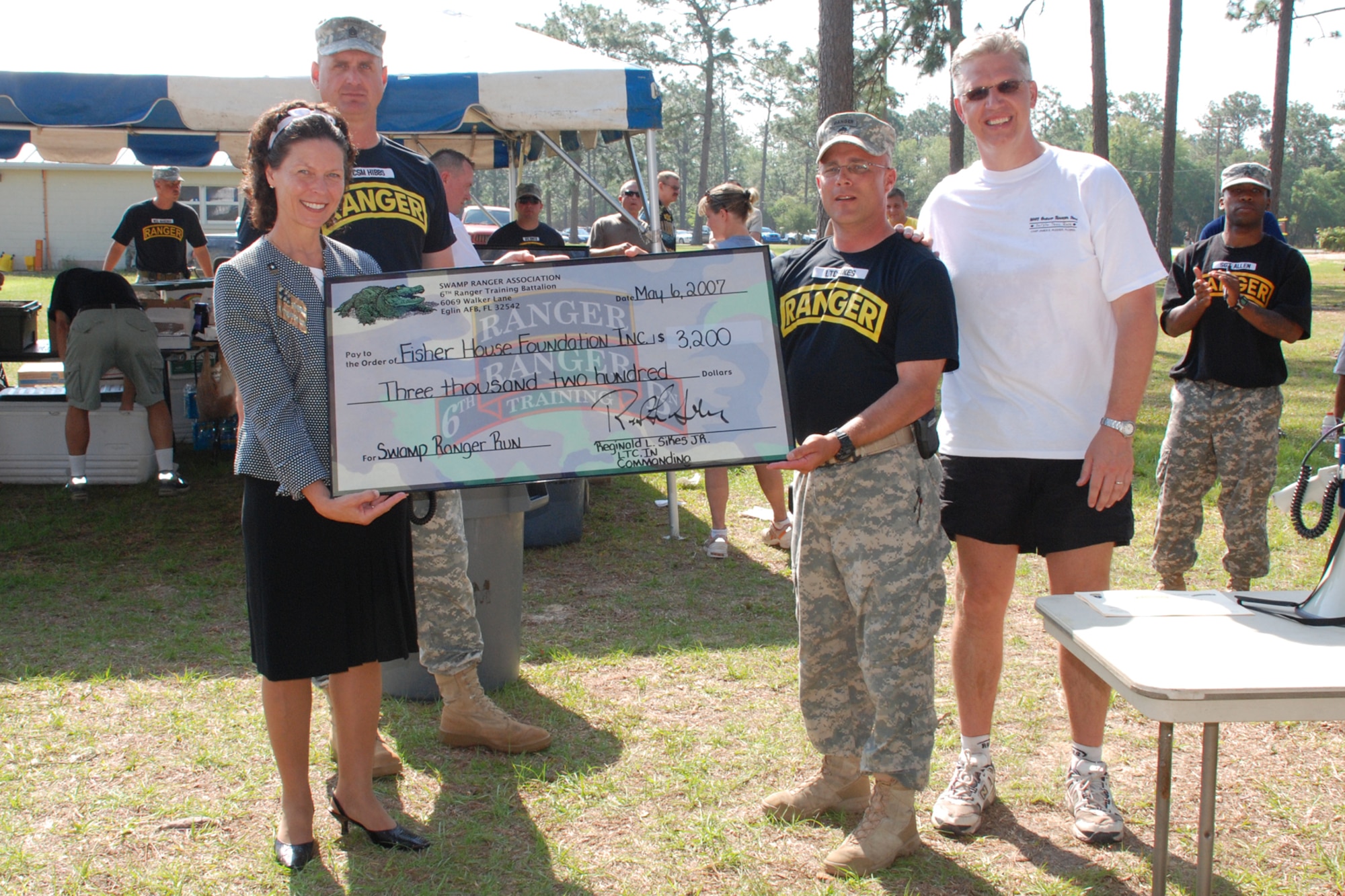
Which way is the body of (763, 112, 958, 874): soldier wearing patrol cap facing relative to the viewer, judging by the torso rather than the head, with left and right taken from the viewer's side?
facing the viewer and to the left of the viewer

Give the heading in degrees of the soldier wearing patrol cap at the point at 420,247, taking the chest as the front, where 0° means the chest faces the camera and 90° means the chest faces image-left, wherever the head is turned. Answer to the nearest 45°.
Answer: approximately 0°

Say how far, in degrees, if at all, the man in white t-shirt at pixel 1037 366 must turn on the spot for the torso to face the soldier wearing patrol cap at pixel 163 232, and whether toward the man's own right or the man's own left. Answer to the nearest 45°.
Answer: approximately 135° to the man's own right

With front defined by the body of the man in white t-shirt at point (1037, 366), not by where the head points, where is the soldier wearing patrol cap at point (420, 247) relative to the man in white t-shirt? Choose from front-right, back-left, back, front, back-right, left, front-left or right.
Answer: right

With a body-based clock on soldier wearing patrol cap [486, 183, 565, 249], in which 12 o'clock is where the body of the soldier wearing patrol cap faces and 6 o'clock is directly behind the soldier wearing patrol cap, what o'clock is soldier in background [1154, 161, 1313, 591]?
The soldier in background is roughly at 11 o'clock from the soldier wearing patrol cap.

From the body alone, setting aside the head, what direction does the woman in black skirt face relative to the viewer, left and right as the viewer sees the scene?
facing the viewer and to the right of the viewer

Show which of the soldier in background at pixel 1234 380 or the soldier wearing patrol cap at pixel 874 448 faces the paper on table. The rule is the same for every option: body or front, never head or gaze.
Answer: the soldier in background

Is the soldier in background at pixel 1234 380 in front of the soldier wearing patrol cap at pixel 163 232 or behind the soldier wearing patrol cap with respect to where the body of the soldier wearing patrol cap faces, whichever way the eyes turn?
in front

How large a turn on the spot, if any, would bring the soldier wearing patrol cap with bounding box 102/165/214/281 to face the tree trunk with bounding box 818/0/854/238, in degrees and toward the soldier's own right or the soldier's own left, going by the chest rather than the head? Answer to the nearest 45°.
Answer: approximately 90° to the soldier's own left

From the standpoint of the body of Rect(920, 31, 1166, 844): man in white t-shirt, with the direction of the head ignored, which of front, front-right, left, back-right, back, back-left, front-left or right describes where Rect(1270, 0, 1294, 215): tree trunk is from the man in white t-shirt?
back
